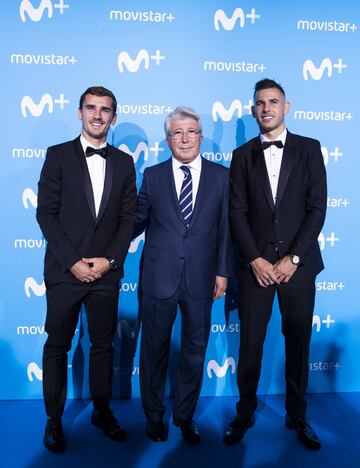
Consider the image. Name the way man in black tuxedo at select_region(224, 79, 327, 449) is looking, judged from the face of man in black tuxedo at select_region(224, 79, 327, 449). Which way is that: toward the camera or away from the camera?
toward the camera

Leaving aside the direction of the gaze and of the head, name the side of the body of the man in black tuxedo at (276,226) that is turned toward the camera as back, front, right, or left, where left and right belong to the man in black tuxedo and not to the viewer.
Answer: front

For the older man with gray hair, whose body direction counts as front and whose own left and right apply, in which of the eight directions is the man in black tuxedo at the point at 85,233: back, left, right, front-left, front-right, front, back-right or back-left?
right

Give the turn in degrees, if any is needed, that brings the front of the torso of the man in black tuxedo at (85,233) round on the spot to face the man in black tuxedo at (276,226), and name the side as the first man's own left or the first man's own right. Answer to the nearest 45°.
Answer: approximately 90° to the first man's own left

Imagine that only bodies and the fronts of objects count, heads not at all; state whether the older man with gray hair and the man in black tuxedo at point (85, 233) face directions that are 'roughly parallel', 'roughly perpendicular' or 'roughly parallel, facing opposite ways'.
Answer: roughly parallel

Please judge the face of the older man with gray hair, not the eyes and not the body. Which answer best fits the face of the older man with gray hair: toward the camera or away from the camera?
toward the camera

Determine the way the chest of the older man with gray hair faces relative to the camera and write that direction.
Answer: toward the camera

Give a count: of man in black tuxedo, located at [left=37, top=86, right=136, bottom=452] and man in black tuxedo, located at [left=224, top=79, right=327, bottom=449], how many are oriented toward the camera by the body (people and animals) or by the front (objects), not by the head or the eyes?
2

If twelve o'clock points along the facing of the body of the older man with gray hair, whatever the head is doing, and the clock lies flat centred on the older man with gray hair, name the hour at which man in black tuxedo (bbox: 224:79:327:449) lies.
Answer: The man in black tuxedo is roughly at 9 o'clock from the older man with gray hair.

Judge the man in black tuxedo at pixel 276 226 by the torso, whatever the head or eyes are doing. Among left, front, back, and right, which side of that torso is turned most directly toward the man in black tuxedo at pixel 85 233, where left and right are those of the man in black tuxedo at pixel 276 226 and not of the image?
right

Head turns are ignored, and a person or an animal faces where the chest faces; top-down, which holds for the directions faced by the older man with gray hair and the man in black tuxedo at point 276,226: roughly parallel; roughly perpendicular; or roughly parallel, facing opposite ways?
roughly parallel

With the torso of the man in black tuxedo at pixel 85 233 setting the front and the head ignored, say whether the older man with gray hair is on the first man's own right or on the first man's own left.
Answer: on the first man's own left
